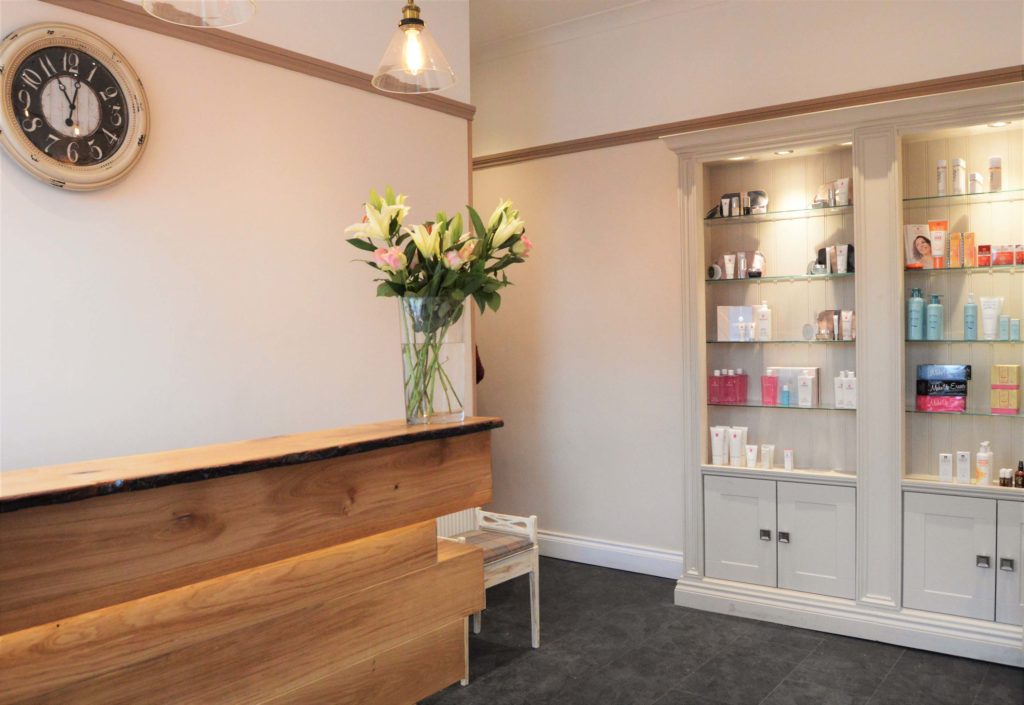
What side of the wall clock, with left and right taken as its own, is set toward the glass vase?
front

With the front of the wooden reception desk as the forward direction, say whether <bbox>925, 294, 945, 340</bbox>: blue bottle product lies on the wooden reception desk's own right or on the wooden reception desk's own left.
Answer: on the wooden reception desk's own left

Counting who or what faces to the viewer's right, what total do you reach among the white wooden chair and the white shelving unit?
0

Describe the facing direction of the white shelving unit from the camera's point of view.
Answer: facing the viewer and to the left of the viewer

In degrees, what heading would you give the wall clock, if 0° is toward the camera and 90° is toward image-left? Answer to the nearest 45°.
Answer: approximately 315°

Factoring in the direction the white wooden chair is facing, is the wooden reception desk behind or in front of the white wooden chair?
in front

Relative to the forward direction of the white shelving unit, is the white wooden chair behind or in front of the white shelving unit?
in front

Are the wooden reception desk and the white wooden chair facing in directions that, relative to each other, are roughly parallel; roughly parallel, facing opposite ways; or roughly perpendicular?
roughly perpendicular

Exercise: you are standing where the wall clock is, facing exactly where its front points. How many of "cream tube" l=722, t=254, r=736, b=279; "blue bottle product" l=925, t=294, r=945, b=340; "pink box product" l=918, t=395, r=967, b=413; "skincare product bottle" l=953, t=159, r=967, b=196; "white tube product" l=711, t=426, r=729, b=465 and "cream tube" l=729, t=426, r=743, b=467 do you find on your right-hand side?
0

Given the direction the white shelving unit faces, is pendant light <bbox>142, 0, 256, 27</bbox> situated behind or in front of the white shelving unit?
in front

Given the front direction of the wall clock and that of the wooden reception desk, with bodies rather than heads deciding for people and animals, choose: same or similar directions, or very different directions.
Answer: same or similar directions

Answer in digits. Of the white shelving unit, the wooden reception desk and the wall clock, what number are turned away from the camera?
0

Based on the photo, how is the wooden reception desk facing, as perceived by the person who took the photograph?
facing the viewer and to the right of the viewer

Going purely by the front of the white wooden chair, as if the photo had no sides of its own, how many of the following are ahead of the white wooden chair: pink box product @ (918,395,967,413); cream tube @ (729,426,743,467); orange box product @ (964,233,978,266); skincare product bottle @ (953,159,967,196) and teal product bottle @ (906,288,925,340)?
0

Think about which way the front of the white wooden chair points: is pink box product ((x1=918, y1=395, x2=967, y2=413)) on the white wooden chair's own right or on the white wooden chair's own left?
on the white wooden chair's own left
